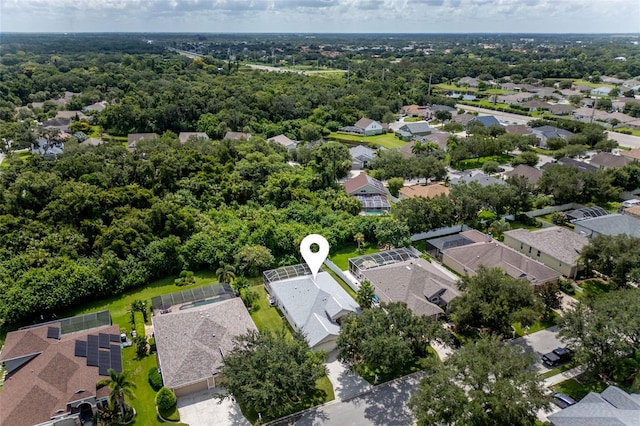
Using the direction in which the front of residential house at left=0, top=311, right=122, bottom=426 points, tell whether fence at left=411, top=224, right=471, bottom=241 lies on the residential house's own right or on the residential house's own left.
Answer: on the residential house's own left

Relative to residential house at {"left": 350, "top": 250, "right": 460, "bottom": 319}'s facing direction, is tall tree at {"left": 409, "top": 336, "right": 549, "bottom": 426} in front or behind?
in front

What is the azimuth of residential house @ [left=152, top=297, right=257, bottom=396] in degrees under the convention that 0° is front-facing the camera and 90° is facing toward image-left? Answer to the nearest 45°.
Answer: approximately 0°

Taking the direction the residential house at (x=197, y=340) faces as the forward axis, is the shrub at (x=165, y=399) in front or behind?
in front

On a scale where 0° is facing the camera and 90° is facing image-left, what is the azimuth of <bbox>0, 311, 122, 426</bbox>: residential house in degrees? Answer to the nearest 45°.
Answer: approximately 0°

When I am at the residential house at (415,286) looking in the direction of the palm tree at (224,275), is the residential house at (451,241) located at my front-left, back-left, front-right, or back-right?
back-right

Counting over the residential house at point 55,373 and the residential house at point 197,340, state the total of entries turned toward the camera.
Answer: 2

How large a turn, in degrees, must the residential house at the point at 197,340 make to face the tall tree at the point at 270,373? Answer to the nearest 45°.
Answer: approximately 45° to its left

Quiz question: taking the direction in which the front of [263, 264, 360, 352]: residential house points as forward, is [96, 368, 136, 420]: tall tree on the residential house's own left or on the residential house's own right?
on the residential house's own right

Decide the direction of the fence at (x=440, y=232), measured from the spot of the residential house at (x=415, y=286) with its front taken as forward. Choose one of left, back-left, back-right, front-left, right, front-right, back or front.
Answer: back-left

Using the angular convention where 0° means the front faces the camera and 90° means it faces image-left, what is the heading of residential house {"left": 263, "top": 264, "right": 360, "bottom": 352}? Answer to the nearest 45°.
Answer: approximately 315°

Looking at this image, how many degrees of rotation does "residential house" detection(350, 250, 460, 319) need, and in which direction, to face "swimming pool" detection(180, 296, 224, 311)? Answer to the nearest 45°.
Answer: approximately 135° to its right
